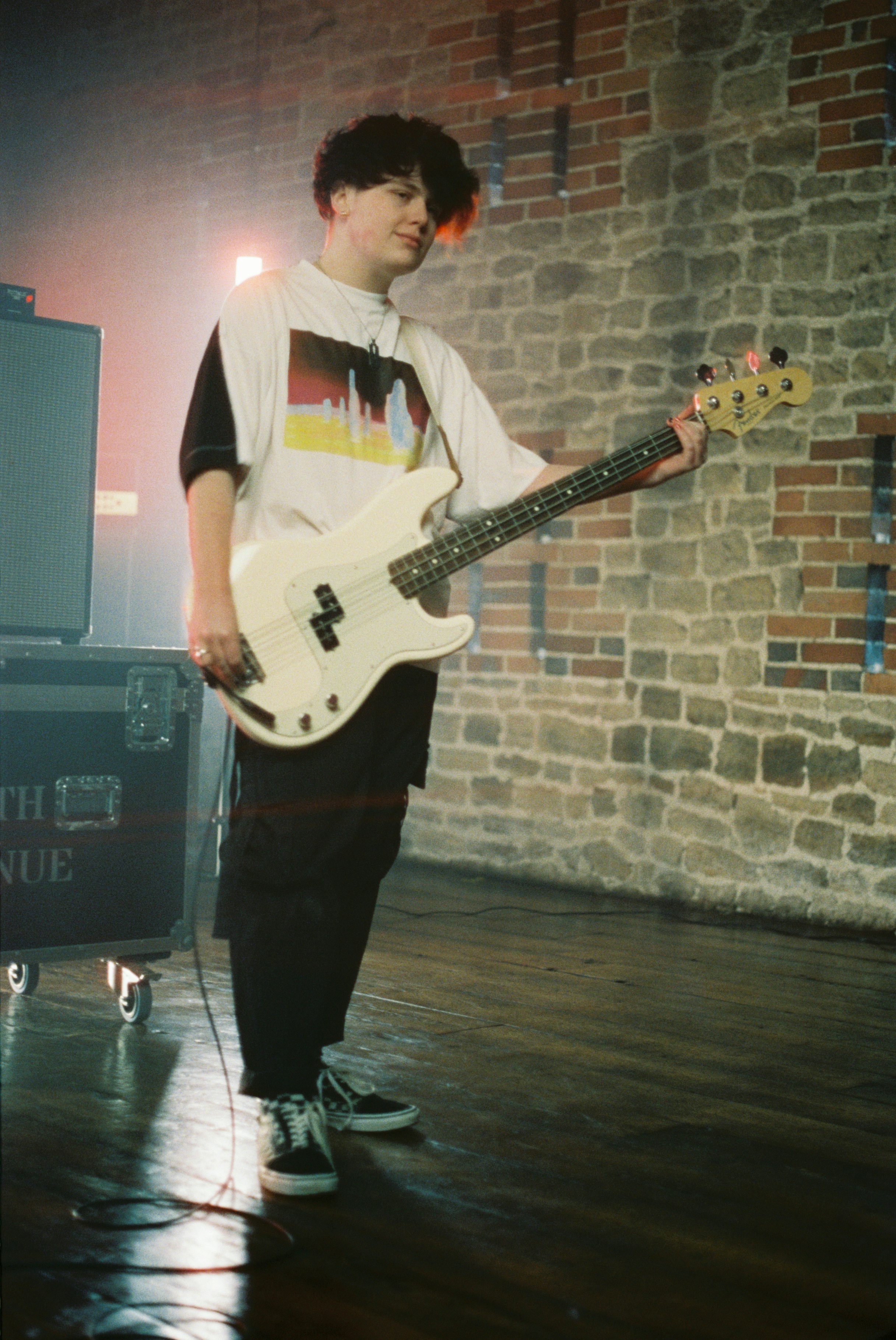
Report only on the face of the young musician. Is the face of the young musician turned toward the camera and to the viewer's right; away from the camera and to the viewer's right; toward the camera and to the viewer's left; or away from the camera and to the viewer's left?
toward the camera and to the viewer's right

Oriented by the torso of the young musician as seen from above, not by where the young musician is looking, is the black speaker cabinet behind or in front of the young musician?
behind

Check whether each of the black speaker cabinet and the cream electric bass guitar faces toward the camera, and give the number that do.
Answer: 2

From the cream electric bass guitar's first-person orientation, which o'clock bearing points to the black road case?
The black road case is roughly at 5 o'clock from the cream electric bass guitar.

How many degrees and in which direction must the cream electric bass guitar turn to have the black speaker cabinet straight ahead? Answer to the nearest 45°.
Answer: approximately 135° to its right
